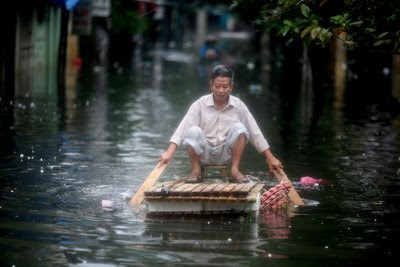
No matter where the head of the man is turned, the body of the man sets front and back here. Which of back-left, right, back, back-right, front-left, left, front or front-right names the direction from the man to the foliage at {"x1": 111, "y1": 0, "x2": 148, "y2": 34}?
back

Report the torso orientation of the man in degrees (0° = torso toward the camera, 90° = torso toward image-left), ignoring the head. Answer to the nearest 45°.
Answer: approximately 0°
